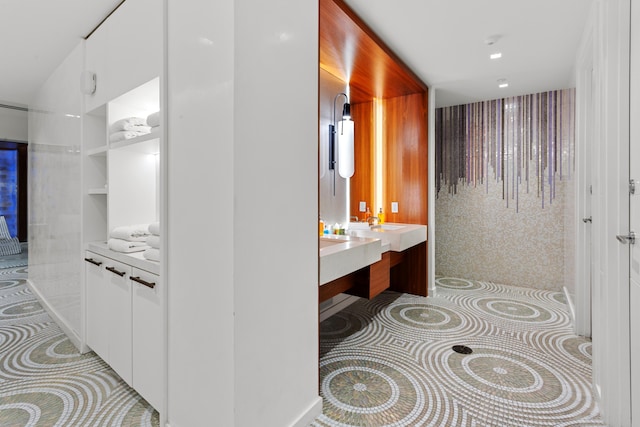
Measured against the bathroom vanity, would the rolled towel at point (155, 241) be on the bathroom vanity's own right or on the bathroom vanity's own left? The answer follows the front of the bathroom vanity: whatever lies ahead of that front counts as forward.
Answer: on the bathroom vanity's own right

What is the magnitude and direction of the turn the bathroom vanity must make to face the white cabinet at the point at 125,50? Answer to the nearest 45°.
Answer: approximately 90° to its right

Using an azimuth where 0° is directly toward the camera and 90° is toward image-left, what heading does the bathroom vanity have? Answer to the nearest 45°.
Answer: approximately 315°
